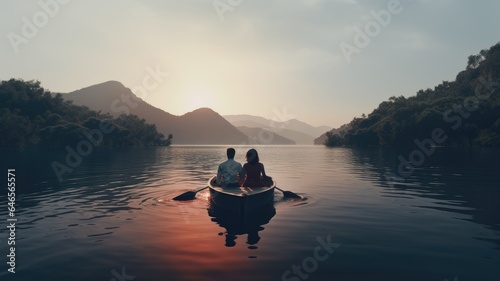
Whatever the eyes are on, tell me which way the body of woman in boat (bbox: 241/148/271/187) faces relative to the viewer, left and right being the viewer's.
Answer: facing away from the viewer

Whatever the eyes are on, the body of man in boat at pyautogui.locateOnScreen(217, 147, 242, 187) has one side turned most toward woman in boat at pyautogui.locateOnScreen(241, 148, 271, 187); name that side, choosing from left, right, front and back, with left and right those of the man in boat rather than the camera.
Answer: right

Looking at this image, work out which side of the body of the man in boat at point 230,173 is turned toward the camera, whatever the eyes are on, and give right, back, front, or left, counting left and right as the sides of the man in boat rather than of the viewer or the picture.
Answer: back

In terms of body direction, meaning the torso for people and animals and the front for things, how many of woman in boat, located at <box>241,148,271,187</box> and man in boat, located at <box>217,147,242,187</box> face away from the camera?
2

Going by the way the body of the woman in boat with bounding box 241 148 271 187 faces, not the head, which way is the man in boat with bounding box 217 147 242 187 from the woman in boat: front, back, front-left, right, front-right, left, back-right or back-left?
left
